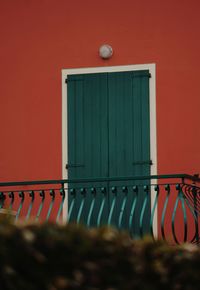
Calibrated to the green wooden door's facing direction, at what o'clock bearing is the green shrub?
The green shrub is roughly at 12 o'clock from the green wooden door.

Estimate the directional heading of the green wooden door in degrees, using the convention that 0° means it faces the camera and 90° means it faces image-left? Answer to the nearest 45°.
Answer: approximately 0°
